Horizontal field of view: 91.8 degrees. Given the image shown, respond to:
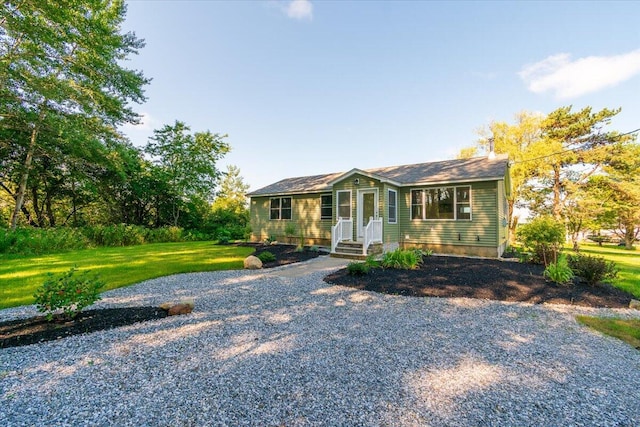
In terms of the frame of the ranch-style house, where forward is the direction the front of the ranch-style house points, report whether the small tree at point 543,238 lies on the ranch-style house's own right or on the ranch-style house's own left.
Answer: on the ranch-style house's own left

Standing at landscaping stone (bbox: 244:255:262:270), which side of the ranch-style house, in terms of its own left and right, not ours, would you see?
front

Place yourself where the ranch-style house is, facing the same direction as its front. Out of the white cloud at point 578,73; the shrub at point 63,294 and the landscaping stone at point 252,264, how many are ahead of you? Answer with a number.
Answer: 2

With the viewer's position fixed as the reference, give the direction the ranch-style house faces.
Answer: facing the viewer and to the left of the viewer

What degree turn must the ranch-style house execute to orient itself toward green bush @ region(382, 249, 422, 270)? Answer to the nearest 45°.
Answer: approximately 45° to its left

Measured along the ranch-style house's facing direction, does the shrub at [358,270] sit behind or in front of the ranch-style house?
in front

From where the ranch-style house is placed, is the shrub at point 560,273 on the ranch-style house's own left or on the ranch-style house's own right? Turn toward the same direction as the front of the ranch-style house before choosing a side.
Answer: on the ranch-style house's own left

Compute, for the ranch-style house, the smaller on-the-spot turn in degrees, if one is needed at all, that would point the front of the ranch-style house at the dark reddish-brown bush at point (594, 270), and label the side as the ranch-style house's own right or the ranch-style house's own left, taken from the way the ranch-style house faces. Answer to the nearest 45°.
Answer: approximately 90° to the ranch-style house's own left

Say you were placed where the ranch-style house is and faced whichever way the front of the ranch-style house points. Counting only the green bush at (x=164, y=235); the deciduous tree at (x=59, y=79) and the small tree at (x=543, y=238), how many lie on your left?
1

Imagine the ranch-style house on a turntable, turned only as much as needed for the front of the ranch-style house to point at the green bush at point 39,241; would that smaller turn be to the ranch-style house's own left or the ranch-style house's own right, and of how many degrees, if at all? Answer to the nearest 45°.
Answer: approximately 45° to the ranch-style house's own right

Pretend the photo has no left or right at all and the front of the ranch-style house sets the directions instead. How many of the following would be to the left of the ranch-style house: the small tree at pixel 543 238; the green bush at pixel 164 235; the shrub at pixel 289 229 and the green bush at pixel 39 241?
1
